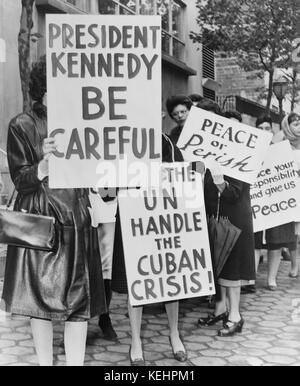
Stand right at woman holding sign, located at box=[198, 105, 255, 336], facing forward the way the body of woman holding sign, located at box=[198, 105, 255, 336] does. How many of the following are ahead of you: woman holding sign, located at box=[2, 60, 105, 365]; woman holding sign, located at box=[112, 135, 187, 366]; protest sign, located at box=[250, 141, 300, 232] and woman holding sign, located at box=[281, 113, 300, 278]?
2

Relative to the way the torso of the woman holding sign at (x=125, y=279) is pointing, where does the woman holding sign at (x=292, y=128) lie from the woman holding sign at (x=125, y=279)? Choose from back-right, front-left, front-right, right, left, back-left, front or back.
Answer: back-left

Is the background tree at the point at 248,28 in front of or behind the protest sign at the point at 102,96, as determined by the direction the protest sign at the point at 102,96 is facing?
behind

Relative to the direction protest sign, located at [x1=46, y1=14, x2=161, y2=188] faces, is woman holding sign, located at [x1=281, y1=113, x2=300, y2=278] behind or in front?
behind

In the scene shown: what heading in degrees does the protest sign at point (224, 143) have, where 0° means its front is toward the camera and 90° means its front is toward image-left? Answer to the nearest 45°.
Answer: approximately 0°

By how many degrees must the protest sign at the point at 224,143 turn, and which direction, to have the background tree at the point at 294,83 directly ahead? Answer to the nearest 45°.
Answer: approximately 135° to its left

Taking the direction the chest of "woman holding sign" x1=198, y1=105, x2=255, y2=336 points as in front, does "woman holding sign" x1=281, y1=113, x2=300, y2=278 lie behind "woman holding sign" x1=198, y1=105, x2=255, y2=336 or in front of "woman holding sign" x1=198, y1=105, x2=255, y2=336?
behind

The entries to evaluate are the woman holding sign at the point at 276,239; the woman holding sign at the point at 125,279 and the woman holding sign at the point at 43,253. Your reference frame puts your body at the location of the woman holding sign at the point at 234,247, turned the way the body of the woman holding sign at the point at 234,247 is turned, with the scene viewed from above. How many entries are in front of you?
2
